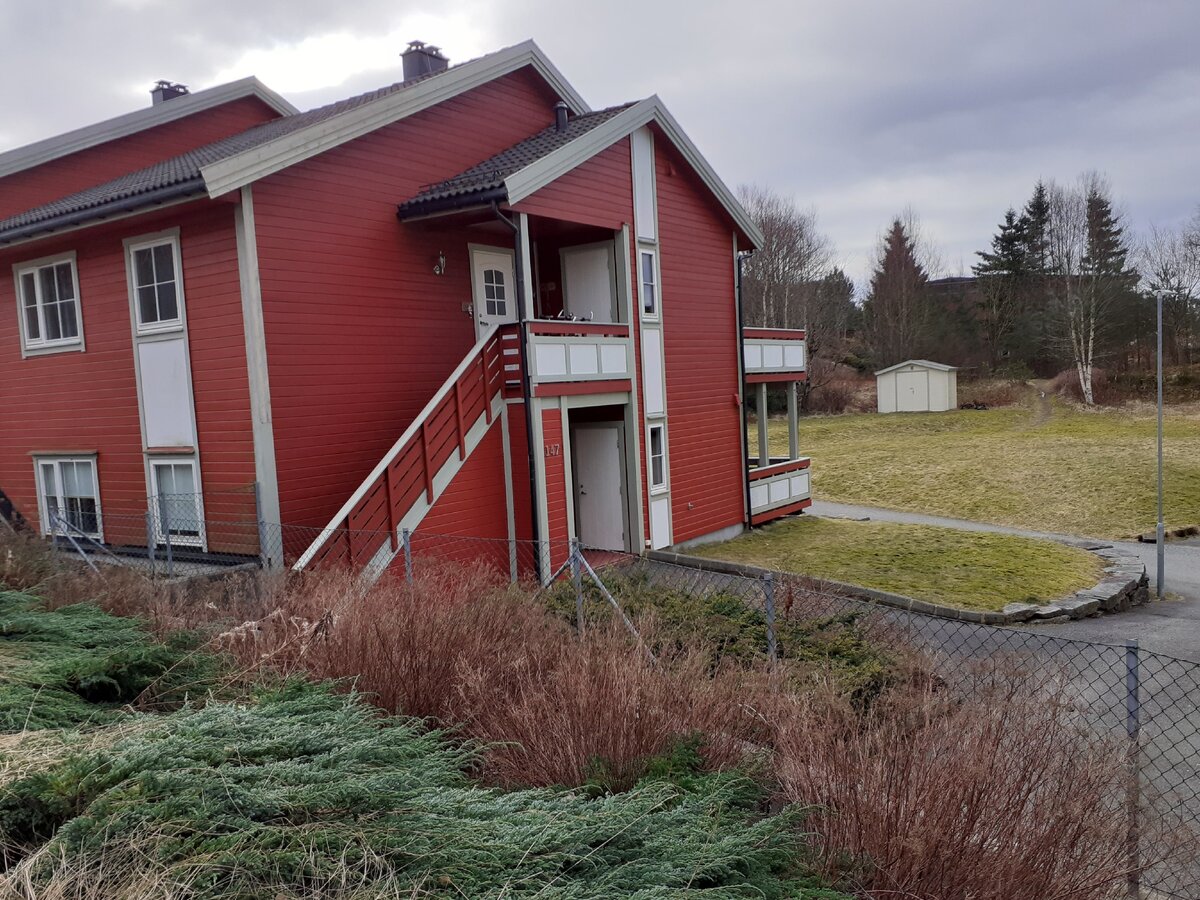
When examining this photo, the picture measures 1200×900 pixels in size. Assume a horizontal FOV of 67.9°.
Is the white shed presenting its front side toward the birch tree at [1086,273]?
no

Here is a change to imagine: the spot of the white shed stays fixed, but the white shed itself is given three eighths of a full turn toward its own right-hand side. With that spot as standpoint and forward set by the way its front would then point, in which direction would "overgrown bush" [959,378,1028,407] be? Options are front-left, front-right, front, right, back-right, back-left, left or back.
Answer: right

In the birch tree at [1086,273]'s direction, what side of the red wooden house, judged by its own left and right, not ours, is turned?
left

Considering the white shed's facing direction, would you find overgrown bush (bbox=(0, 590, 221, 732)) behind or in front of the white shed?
in front

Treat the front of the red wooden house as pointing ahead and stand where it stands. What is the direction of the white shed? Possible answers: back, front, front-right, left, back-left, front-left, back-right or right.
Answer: left

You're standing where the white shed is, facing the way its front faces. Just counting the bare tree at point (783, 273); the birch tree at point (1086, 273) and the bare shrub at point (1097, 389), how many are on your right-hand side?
1

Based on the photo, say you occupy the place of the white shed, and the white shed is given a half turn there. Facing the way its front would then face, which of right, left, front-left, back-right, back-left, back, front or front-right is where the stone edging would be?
back

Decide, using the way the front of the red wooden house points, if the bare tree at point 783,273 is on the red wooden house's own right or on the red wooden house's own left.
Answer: on the red wooden house's own left

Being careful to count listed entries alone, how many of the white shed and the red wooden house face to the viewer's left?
0

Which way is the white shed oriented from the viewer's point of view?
toward the camera

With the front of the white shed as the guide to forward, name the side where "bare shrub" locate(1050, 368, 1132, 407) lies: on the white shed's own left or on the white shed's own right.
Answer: on the white shed's own left

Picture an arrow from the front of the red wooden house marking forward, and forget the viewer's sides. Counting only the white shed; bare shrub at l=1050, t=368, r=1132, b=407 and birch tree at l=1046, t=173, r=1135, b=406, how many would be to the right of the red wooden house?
0

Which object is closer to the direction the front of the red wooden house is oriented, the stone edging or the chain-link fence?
the chain-link fence

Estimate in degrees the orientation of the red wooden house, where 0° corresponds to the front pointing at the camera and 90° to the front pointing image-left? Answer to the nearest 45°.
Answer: approximately 315°

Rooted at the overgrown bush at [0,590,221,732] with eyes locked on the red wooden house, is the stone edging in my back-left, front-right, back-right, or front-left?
front-right

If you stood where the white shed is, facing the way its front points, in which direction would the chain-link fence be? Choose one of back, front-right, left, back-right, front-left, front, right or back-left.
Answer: front

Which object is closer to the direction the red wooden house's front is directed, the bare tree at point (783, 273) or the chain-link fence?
the chain-link fence

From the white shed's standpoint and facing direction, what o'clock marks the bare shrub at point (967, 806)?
The bare shrub is roughly at 12 o'clock from the white shed.
